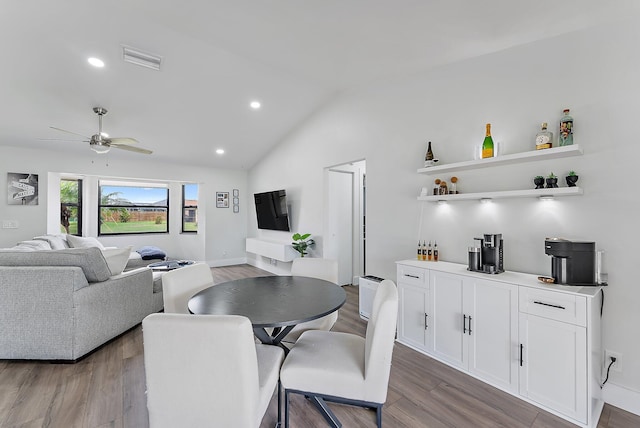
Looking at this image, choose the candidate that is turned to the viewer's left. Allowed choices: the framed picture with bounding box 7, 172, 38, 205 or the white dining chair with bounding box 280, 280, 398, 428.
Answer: the white dining chair

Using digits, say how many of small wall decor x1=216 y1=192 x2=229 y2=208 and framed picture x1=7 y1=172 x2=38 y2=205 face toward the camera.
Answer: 2

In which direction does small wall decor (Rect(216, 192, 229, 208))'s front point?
toward the camera

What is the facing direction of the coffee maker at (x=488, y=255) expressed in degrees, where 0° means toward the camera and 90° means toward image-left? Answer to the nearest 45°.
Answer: approximately 45°

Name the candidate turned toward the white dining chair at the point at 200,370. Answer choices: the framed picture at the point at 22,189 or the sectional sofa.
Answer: the framed picture

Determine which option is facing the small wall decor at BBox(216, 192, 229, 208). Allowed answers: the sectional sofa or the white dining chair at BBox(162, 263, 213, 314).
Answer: the sectional sofa

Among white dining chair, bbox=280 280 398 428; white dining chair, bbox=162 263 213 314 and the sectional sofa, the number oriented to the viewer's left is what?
1

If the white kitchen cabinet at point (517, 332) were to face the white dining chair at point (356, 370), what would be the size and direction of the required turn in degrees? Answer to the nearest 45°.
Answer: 0° — it already faces it

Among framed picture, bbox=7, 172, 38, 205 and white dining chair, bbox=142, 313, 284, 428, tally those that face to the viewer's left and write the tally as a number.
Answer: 0

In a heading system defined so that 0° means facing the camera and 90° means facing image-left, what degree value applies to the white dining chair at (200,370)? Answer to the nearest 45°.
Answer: approximately 225°

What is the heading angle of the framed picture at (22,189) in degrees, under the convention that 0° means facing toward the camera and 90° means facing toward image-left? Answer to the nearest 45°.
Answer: approximately 0°

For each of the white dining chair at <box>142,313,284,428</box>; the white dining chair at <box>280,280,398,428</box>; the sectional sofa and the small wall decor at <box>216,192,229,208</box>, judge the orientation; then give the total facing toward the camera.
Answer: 1

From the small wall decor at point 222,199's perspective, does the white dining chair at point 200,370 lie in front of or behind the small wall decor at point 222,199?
in front
